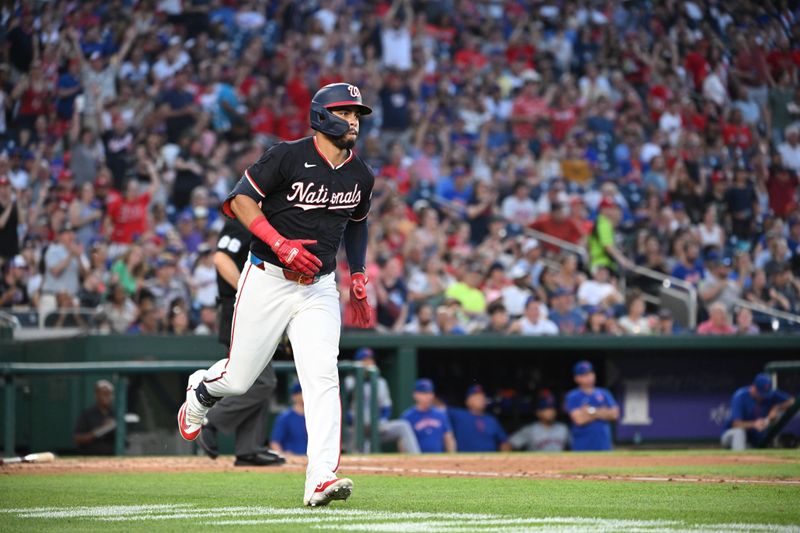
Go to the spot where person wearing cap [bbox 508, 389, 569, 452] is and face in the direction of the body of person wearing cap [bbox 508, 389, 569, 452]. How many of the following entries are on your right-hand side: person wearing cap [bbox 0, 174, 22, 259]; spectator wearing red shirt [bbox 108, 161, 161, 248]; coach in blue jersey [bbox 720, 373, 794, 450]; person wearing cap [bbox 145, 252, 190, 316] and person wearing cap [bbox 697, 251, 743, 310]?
3

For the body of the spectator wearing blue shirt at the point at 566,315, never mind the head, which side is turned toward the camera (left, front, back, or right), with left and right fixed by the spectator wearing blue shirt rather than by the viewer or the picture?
front

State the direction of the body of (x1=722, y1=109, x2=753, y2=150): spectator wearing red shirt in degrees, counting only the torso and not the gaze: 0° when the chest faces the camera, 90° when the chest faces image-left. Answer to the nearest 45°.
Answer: approximately 0°

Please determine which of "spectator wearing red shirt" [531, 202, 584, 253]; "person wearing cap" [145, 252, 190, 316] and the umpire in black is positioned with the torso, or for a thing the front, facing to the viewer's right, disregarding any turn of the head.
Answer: the umpire in black

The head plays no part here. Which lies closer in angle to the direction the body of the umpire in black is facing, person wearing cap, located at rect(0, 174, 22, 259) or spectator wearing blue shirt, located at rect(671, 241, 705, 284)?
the spectator wearing blue shirt

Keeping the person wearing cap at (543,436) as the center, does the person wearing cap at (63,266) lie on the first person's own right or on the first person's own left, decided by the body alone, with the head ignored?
on the first person's own right

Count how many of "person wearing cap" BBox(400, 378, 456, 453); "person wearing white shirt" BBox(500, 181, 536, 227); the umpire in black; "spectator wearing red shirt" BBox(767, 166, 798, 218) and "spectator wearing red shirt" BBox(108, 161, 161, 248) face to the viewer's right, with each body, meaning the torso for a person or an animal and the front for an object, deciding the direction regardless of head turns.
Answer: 1

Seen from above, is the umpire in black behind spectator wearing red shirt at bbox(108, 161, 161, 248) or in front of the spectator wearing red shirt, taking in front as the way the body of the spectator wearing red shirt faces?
in front

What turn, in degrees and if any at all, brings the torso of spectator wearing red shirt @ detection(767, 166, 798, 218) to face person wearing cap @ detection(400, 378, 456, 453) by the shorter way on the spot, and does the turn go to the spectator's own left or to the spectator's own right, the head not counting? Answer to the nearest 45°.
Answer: approximately 45° to the spectator's own right

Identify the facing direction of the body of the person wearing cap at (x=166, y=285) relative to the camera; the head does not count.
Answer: toward the camera

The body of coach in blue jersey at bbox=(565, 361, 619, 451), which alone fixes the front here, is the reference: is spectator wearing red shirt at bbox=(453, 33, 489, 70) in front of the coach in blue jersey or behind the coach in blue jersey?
behind
